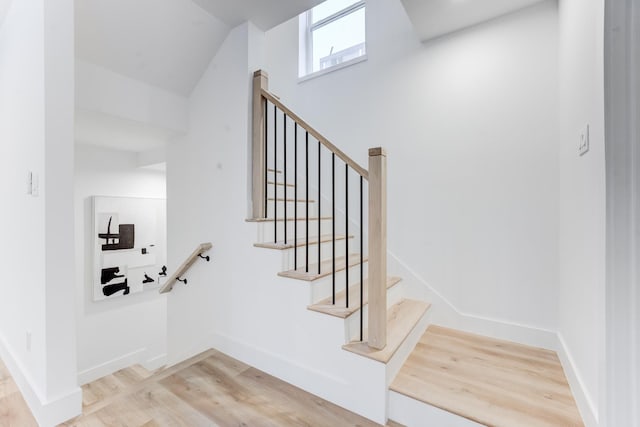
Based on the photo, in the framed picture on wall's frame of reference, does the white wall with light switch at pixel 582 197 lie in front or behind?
in front

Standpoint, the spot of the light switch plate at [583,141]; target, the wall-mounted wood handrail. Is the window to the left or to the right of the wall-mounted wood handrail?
right

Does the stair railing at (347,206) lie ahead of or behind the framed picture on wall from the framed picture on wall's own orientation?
ahead

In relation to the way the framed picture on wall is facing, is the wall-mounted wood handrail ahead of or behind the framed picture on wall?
ahead

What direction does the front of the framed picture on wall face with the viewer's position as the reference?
facing the viewer and to the right of the viewer

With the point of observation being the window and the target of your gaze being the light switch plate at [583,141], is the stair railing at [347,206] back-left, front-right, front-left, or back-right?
front-right

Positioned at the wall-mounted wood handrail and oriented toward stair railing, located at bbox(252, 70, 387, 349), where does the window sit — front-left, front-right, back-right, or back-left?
front-left
